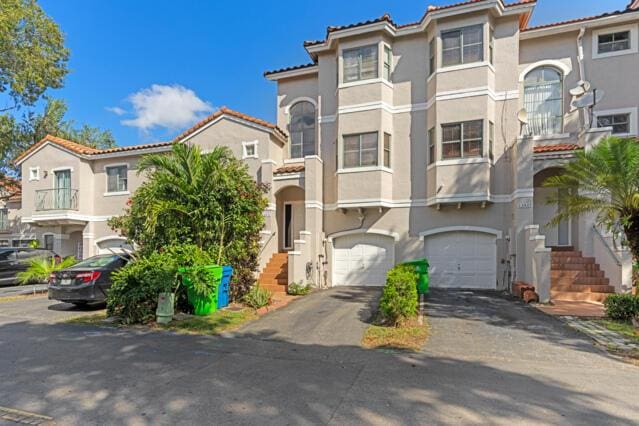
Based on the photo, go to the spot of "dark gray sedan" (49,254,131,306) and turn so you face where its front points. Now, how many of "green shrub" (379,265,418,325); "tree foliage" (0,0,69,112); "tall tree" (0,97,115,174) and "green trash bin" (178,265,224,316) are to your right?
2

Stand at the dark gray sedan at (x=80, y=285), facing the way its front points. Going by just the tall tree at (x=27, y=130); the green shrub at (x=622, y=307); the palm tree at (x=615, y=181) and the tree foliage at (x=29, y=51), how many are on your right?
2

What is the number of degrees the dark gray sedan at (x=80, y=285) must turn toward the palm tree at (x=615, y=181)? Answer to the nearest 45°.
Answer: approximately 90° to its right

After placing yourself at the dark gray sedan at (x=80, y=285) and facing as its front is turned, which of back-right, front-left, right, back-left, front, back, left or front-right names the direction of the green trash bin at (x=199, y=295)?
right

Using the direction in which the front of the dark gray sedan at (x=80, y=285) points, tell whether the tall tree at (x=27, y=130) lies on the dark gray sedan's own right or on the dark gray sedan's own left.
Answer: on the dark gray sedan's own left

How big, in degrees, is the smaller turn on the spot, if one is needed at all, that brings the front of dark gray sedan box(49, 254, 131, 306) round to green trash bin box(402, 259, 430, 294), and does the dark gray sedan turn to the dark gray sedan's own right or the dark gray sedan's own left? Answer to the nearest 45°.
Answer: approximately 45° to the dark gray sedan's own right

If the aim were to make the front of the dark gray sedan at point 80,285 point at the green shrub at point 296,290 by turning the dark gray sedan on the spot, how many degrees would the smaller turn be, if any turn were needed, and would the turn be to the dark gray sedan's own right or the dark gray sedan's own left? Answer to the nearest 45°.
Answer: approximately 45° to the dark gray sedan's own right

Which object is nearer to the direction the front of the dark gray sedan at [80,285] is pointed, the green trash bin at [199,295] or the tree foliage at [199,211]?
the tree foliage

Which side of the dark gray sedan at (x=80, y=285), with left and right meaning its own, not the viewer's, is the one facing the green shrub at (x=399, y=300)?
right

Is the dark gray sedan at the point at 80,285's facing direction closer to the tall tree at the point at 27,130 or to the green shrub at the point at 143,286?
the tall tree
